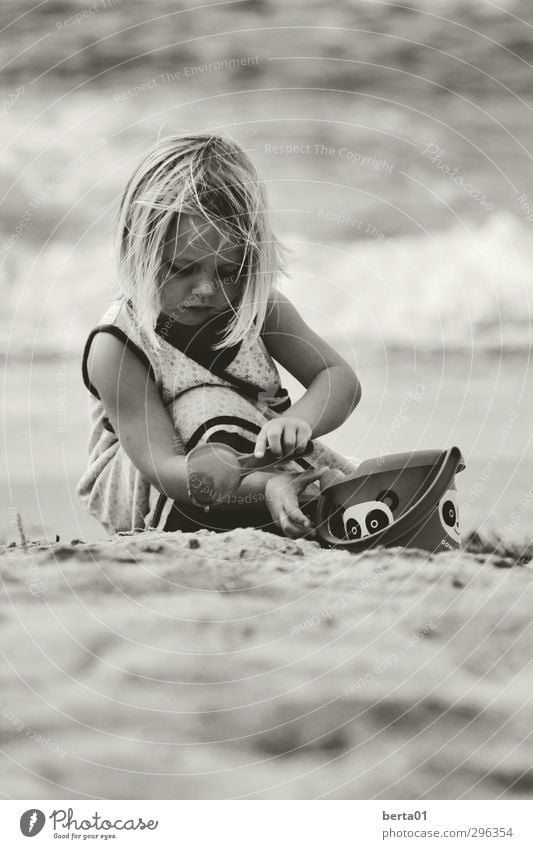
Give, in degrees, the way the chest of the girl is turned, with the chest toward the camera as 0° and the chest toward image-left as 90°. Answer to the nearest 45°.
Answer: approximately 315°
